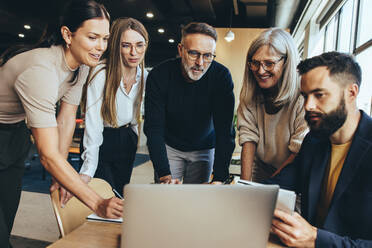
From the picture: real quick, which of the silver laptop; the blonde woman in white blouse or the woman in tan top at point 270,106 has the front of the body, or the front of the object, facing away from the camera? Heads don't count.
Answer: the silver laptop

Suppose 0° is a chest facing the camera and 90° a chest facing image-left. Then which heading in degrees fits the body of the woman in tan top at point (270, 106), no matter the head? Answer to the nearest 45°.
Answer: approximately 45°

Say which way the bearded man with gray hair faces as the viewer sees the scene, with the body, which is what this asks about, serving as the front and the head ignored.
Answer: toward the camera

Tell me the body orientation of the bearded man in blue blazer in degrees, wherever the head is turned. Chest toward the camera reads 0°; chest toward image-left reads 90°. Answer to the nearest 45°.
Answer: approximately 45°

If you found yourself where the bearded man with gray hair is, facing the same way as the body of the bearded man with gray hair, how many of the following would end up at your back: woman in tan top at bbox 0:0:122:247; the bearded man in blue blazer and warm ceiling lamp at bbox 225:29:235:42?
1

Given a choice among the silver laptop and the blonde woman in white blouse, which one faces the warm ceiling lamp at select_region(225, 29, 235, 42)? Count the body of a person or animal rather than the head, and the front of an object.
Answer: the silver laptop

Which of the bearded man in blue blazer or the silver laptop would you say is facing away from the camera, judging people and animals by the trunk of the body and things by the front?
the silver laptop

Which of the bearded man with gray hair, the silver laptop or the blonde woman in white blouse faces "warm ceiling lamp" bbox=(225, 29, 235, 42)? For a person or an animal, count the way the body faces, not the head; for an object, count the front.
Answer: the silver laptop

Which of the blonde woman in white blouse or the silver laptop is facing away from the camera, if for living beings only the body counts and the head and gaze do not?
the silver laptop

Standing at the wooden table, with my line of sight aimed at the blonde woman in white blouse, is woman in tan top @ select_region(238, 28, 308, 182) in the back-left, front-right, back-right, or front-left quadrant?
front-right

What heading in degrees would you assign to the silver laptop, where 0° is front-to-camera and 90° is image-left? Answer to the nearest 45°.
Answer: approximately 180°

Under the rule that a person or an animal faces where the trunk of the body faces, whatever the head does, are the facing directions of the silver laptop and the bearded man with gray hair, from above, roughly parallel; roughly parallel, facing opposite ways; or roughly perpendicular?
roughly parallel, facing opposite ways

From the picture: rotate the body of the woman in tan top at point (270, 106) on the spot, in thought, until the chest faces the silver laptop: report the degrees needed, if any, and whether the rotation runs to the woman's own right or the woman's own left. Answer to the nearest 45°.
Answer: approximately 45° to the woman's own left

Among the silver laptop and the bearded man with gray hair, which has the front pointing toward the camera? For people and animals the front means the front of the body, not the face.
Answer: the bearded man with gray hair

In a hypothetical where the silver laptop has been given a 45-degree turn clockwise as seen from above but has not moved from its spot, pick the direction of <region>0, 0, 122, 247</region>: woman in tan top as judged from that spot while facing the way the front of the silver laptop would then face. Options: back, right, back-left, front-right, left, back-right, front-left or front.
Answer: left

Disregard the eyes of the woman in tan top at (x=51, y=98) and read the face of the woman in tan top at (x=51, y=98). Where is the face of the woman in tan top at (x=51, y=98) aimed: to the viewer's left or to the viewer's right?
to the viewer's right
